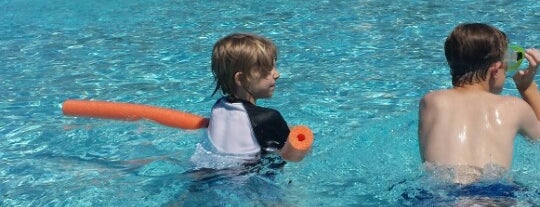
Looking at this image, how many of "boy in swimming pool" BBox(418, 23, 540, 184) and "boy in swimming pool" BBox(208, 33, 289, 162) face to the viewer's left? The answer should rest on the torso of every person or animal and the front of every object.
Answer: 0

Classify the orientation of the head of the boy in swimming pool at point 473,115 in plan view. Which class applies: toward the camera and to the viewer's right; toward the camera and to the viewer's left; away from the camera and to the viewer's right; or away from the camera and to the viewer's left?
away from the camera and to the viewer's right

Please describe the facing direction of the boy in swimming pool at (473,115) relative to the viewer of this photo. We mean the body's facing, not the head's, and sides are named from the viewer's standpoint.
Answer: facing away from the viewer

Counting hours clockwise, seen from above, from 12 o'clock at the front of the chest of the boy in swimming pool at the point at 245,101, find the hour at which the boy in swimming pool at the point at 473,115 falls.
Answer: the boy in swimming pool at the point at 473,115 is roughly at 2 o'clock from the boy in swimming pool at the point at 245,101.

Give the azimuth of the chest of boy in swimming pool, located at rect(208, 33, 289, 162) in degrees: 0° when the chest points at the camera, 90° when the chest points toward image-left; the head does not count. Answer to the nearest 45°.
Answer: approximately 225°

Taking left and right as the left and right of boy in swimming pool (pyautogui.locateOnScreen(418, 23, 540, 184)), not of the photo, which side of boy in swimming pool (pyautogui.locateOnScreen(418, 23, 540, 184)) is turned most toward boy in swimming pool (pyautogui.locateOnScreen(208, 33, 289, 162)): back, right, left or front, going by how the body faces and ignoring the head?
left

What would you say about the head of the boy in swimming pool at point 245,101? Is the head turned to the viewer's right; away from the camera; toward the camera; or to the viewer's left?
to the viewer's right
